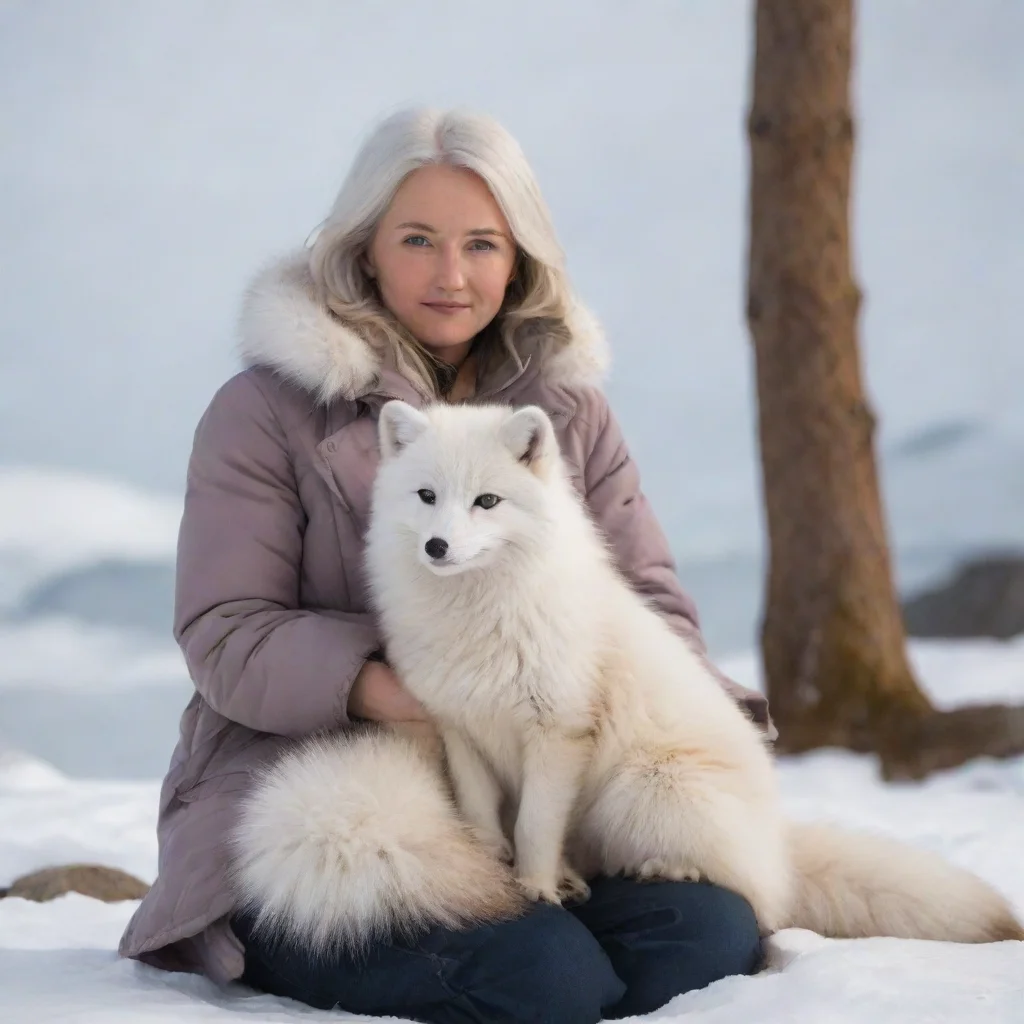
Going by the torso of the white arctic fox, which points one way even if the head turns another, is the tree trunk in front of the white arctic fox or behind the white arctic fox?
behind

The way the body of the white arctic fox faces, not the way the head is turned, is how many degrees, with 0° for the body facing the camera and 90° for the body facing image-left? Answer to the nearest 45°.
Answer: approximately 45°

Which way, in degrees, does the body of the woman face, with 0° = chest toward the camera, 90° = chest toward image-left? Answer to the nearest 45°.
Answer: approximately 315°

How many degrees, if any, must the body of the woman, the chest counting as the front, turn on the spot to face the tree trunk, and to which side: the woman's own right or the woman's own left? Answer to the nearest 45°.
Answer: approximately 90° to the woman's own left
